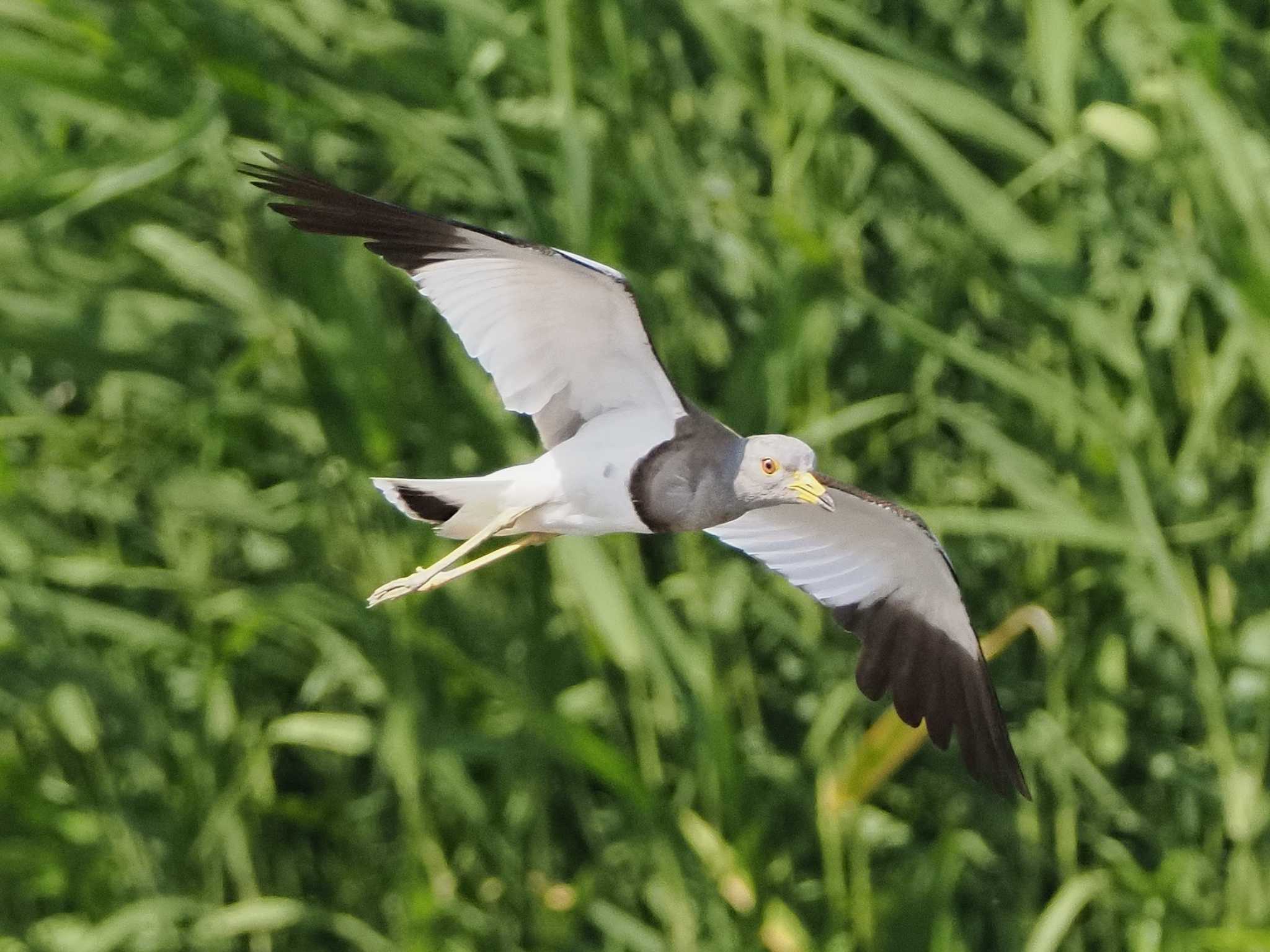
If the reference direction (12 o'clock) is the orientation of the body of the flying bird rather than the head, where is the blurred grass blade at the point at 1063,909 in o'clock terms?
The blurred grass blade is roughly at 10 o'clock from the flying bird.

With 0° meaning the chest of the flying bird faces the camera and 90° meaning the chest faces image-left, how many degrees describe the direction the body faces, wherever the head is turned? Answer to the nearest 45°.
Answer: approximately 315°

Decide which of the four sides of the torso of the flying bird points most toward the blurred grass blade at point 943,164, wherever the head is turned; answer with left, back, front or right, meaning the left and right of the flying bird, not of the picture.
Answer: left
